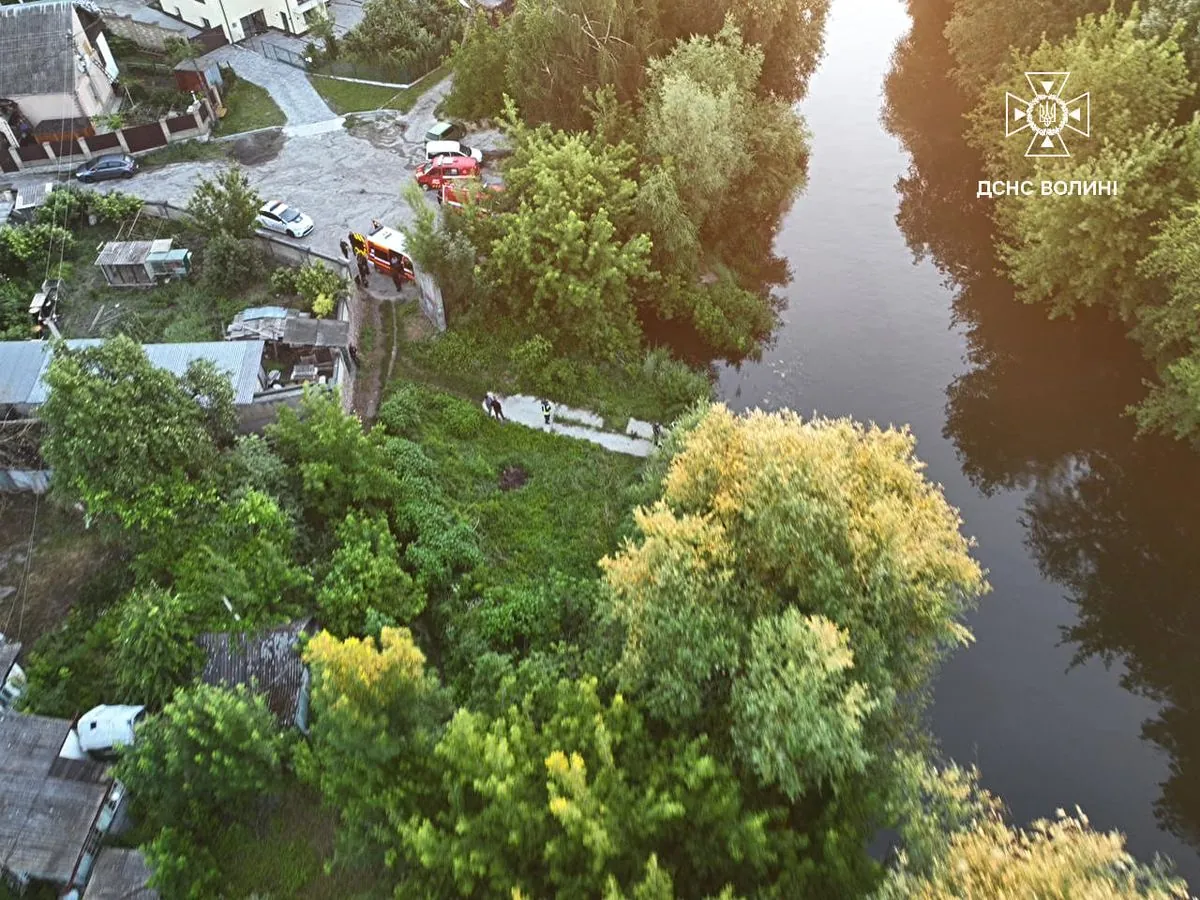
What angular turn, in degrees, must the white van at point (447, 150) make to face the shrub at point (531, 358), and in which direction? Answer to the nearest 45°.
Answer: approximately 90° to its right

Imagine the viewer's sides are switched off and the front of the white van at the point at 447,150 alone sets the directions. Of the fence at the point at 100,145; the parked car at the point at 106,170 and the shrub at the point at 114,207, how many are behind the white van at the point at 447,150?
3

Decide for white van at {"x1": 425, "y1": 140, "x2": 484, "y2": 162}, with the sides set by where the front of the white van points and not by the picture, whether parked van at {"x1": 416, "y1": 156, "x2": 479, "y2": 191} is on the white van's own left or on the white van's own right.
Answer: on the white van's own right

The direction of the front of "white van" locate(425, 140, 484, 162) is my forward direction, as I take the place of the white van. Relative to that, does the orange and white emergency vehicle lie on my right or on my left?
on my right

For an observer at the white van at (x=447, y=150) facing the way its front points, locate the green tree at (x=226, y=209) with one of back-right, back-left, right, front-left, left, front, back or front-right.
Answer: back-right

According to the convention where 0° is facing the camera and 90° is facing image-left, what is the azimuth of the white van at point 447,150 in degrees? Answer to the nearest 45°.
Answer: approximately 270°

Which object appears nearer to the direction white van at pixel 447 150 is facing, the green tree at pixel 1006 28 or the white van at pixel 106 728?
the green tree

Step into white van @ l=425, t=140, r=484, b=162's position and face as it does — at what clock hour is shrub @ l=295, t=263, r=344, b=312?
The shrub is roughly at 4 o'clock from the white van.

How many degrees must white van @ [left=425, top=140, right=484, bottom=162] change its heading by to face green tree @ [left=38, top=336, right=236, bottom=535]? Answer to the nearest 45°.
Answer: approximately 135° to its right
